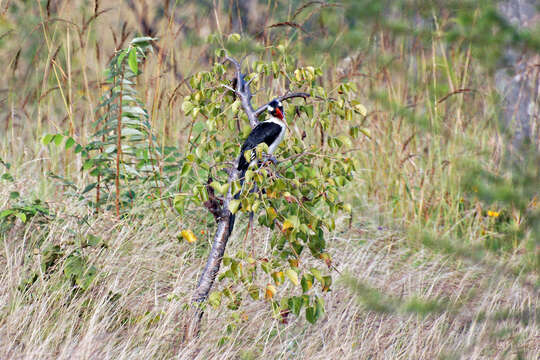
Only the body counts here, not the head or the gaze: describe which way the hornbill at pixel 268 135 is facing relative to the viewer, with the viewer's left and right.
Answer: facing to the right of the viewer
